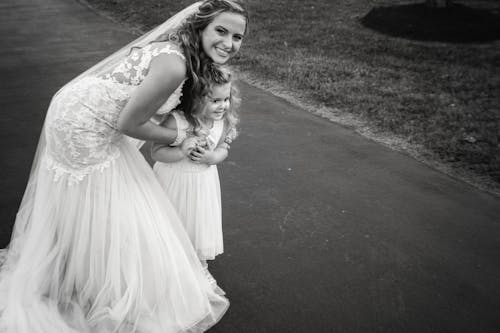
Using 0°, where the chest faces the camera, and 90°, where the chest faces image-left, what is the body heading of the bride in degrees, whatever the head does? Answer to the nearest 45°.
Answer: approximately 270°

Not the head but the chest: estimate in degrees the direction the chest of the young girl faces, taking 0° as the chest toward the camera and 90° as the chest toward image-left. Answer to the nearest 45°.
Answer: approximately 315°
